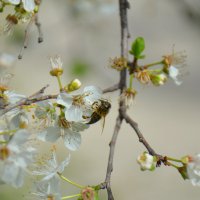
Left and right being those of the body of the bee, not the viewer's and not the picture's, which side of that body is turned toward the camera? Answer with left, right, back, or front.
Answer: right
